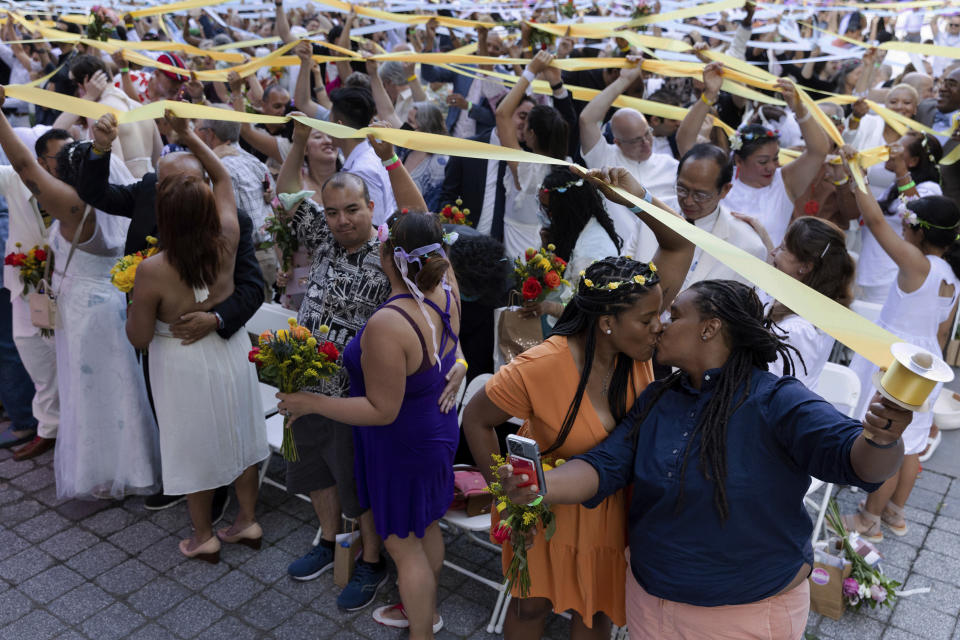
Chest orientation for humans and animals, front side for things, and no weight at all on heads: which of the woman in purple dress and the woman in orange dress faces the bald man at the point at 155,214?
the woman in purple dress

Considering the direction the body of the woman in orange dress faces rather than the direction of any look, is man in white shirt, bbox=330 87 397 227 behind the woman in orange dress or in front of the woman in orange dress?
behind

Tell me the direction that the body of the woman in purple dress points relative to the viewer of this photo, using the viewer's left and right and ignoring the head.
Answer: facing away from the viewer and to the left of the viewer

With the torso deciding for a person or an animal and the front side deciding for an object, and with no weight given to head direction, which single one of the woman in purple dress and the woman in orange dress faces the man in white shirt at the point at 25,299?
the woman in purple dress

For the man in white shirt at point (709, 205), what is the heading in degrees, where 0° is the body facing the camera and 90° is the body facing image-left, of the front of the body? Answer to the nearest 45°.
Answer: approximately 45°

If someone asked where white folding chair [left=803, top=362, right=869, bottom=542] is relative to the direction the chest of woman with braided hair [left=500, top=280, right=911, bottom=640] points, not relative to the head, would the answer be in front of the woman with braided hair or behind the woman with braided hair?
behind

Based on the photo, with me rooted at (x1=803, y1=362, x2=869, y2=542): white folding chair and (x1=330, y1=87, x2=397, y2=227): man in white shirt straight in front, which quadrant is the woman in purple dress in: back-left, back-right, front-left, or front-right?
front-left

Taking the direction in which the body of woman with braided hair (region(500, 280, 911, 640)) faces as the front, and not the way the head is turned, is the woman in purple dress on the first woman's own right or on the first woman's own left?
on the first woman's own right

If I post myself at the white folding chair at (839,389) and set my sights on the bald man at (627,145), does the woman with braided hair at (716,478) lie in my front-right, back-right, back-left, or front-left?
back-left

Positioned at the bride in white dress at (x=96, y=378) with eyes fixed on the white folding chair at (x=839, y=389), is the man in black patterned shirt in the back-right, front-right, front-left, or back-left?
front-right

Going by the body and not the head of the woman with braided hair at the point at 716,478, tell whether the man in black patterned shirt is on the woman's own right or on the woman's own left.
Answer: on the woman's own right

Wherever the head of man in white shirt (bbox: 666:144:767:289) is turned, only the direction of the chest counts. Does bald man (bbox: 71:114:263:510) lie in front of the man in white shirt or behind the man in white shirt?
in front

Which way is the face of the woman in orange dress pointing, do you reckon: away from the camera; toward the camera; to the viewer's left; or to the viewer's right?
to the viewer's right

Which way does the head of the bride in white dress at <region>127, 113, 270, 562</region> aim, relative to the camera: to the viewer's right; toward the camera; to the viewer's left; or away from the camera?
away from the camera

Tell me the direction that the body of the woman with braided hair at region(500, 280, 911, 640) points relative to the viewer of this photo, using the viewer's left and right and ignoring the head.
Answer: facing the viewer and to the left of the viewer

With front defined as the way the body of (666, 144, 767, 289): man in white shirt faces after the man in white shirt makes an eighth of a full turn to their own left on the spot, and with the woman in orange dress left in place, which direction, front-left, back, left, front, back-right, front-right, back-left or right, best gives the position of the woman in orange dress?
front
